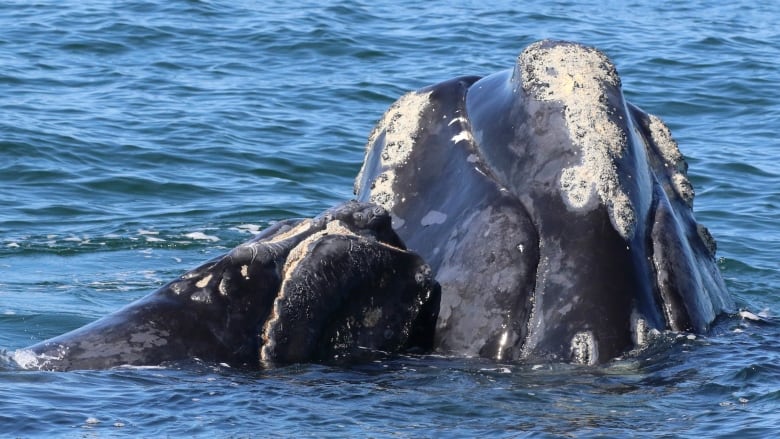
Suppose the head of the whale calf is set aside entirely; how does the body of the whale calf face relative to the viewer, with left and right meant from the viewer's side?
facing to the right of the viewer

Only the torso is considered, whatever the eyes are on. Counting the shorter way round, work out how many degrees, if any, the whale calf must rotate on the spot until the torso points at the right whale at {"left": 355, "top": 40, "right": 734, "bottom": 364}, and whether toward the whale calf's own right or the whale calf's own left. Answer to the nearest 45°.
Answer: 0° — it already faces it
